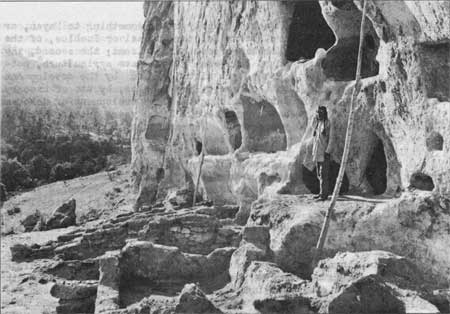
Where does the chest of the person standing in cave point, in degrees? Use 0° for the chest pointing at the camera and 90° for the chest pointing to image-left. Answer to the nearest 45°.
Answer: approximately 45°
